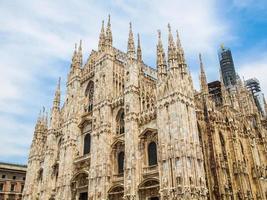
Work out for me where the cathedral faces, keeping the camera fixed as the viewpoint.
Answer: facing the viewer and to the left of the viewer
